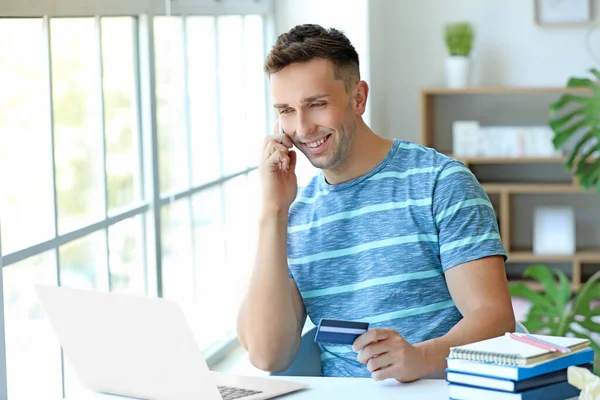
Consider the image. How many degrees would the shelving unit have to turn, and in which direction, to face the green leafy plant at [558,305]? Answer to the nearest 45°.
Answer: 0° — it already faces it

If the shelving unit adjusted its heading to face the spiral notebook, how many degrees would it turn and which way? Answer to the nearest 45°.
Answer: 0° — it already faces it

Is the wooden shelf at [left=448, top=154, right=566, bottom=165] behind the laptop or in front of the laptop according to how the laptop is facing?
in front

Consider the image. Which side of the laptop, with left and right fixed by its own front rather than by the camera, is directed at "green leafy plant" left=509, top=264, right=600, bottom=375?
front

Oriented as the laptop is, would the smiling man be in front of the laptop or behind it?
in front

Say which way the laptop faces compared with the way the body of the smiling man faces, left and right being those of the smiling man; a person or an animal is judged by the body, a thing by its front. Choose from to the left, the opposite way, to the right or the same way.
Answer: the opposite way

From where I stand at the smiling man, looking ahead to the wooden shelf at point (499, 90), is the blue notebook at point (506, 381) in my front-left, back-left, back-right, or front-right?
back-right

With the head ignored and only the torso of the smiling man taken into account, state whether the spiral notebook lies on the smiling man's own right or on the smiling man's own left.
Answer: on the smiling man's own left

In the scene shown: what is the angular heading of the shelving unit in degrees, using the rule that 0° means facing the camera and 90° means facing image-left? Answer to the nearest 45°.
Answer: approximately 0°

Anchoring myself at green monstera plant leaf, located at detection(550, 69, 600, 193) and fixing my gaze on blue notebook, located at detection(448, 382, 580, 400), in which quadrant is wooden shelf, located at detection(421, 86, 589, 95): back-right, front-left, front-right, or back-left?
back-right

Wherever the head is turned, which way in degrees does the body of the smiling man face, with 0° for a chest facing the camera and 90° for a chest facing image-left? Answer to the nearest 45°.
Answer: approximately 45°

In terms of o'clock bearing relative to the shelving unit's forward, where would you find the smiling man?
The smiling man is roughly at 12 o'clock from the shelving unit.

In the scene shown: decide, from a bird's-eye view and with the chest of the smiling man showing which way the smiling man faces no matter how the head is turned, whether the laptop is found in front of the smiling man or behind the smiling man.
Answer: in front

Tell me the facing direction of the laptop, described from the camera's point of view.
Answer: facing away from the viewer and to the right of the viewer

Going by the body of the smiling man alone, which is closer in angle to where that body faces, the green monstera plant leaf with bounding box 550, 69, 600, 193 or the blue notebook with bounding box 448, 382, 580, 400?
the blue notebook
